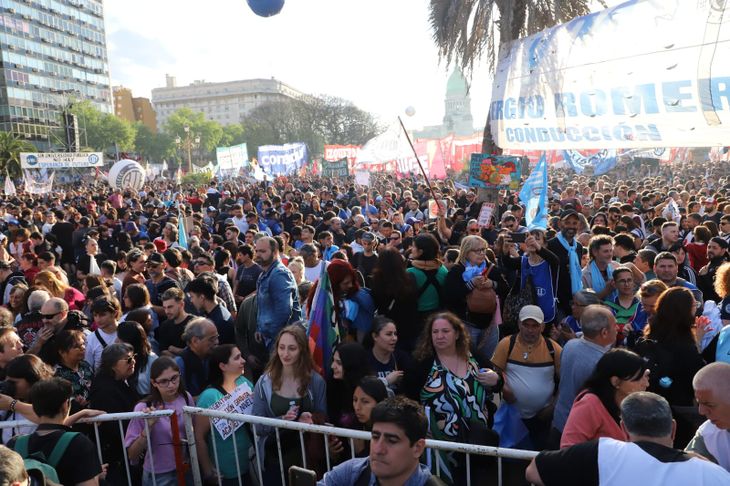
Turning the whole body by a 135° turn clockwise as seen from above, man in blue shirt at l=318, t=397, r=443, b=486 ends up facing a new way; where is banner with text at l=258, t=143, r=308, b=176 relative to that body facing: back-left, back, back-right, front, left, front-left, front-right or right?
front

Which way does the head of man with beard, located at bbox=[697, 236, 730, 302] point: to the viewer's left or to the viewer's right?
to the viewer's left

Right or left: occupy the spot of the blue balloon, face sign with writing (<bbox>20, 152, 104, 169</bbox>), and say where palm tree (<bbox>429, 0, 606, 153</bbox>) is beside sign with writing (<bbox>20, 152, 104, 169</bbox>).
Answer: right

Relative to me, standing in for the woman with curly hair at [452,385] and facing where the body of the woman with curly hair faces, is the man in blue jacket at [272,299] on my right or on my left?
on my right

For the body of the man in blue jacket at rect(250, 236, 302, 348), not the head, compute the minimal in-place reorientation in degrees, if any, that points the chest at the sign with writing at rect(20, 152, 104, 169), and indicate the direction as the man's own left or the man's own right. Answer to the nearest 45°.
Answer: approximately 135° to the man's own right

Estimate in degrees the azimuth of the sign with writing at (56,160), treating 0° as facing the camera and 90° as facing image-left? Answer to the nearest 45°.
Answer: approximately 0°
